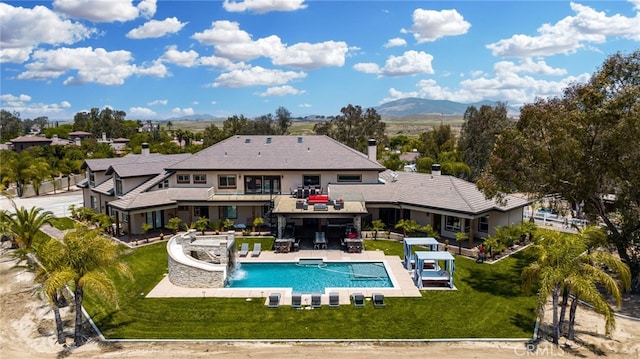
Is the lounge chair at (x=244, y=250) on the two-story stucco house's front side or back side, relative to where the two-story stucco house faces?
on the back side

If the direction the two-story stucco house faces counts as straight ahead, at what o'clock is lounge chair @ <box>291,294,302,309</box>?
The lounge chair is roughly at 6 o'clock from the two-story stucco house.

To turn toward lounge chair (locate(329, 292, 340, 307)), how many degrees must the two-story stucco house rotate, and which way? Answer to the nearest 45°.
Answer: approximately 180°

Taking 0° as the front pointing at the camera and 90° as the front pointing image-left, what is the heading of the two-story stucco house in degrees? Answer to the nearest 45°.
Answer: approximately 180°

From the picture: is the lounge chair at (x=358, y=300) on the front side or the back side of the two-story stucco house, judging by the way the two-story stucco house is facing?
on the back side
